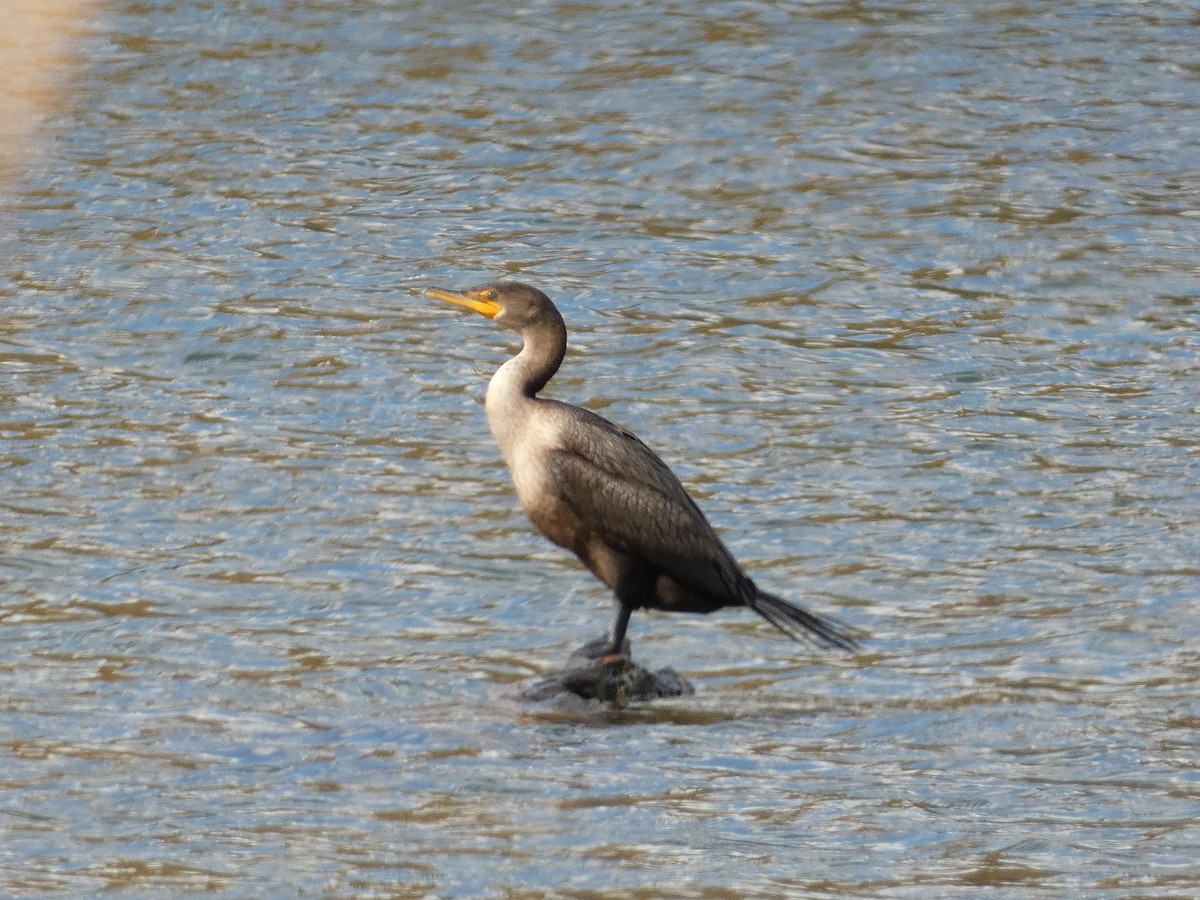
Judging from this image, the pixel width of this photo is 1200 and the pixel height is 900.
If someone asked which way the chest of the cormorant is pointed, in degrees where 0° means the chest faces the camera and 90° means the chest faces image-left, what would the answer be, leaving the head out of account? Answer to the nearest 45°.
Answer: approximately 90°
